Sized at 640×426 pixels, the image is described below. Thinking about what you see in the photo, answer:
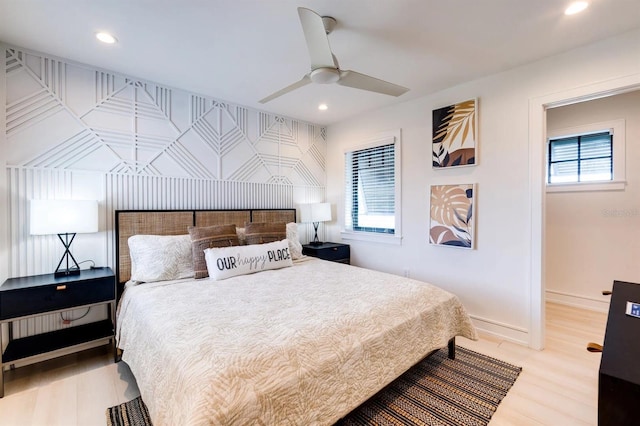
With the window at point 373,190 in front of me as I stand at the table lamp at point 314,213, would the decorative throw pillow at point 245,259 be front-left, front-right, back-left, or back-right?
back-right

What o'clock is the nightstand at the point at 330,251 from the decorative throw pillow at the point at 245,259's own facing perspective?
The nightstand is roughly at 9 o'clock from the decorative throw pillow.

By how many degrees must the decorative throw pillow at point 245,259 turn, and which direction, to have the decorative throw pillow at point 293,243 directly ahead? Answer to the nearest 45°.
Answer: approximately 90° to its left

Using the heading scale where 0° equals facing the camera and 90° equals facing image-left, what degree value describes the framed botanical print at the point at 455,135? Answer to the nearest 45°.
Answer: approximately 45°

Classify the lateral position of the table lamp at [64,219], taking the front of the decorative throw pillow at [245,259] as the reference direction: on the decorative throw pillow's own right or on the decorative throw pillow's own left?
on the decorative throw pillow's own right

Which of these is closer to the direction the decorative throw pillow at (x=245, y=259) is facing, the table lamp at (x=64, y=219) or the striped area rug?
the striped area rug

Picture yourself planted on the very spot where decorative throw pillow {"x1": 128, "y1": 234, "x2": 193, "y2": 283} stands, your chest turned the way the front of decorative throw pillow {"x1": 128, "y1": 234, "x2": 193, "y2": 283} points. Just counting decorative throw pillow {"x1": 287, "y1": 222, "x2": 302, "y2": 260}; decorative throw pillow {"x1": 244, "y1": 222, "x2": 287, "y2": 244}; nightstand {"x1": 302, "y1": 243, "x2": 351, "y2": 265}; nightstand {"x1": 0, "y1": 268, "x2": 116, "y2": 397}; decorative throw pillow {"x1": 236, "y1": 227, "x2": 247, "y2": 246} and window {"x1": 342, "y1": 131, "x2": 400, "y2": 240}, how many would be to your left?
5

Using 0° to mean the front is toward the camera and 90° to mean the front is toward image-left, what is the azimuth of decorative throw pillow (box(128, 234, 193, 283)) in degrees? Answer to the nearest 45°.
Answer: approximately 0°

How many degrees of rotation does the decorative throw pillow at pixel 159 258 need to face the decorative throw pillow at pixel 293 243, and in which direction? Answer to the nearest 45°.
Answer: approximately 90° to its left

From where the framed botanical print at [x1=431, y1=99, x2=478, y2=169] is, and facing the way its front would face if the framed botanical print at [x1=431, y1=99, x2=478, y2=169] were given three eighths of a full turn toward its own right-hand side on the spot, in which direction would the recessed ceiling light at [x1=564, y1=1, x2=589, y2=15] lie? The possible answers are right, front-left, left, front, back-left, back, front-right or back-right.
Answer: back-right

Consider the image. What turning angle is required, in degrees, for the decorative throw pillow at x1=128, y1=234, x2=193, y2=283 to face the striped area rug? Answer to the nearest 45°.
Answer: approximately 45° to its left

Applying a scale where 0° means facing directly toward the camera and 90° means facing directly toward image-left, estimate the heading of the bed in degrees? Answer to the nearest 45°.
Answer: approximately 315°
